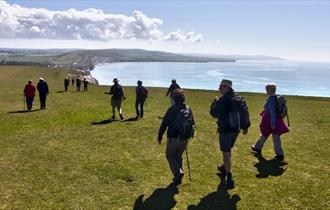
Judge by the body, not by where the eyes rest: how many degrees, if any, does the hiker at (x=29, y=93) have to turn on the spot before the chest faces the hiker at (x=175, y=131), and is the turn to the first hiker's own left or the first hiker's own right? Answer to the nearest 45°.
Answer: approximately 180°

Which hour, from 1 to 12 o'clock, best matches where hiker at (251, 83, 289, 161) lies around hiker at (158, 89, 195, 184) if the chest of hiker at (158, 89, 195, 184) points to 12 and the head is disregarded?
hiker at (251, 83, 289, 161) is roughly at 3 o'clock from hiker at (158, 89, 195, 184).

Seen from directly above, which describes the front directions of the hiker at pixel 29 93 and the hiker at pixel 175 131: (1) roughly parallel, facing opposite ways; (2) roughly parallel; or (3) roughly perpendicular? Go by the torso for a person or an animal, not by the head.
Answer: roughly parallel

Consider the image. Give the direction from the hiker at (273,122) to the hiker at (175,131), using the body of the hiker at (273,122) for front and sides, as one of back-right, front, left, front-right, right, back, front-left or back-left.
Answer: front-left

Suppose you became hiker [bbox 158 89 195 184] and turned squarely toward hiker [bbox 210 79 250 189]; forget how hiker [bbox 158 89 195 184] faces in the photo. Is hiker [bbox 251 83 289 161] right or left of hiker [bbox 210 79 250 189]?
left

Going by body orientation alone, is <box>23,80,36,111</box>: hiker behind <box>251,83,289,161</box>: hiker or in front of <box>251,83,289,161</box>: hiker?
in front

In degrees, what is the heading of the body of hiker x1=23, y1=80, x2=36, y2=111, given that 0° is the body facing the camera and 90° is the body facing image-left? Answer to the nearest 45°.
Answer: approximately 180°

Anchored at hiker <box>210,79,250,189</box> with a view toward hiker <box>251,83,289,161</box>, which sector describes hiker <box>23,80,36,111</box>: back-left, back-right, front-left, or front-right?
front-left

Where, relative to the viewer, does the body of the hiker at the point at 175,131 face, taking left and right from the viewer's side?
facing away from the viewer and to the left of the viewer
